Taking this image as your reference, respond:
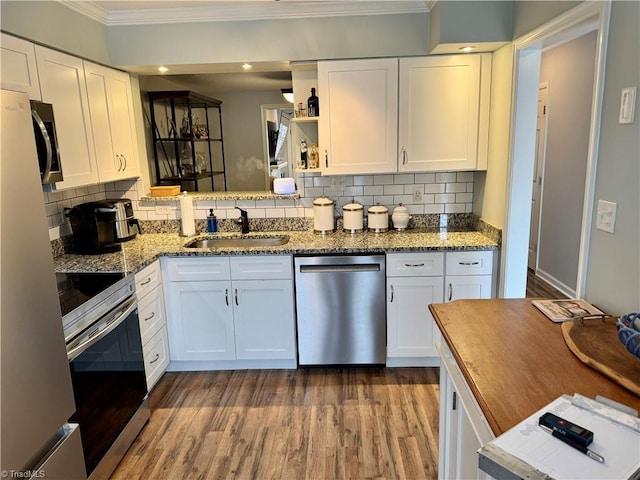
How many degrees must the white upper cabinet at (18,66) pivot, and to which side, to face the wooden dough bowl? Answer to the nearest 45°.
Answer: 0° — it already faces it

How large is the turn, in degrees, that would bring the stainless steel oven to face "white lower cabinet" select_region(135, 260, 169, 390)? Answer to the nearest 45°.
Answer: approximately 90° to its left

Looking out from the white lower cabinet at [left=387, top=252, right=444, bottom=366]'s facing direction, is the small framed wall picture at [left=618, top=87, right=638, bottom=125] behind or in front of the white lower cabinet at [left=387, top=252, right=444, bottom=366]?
in front

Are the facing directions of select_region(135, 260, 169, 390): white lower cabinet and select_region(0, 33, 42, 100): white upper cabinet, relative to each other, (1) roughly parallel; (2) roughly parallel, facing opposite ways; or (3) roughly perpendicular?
roughly parallel

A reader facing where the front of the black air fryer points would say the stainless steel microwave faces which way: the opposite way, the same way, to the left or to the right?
the same way

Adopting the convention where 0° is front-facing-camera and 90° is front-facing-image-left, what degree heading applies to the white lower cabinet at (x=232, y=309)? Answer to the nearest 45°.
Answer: approximately 0°

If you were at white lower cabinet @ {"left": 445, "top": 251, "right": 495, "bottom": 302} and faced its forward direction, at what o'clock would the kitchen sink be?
The kitchen sink is roughly at 3 o'clock from the white lower cabinet.

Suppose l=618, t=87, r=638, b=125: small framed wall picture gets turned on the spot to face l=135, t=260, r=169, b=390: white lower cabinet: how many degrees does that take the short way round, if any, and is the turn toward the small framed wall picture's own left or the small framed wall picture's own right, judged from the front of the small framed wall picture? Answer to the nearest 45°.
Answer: approximately 45° to the small framed wall picture's own right

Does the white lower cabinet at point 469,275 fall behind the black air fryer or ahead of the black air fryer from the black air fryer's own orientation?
ahead

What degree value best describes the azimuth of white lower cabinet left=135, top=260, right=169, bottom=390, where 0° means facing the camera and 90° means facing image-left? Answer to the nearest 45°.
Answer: approximately 315°

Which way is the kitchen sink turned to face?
toward the camera

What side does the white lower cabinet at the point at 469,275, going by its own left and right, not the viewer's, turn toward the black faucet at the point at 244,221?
right

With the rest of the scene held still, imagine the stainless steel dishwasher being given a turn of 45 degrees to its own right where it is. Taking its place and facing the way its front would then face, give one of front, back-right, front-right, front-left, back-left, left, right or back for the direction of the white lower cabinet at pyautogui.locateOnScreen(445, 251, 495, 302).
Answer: back-left

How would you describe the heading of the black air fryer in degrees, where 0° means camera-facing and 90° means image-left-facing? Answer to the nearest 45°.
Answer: approximately 315°

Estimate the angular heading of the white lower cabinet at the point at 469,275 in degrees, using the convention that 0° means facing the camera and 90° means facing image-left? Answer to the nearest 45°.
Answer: approximately 0°

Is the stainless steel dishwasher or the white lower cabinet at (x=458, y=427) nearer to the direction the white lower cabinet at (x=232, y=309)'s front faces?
the white lower cabinet

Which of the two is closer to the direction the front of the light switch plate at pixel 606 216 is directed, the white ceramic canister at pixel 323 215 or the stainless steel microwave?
the stainless steel microwave

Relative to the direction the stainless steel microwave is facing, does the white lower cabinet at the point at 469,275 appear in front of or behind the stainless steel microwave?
in front
